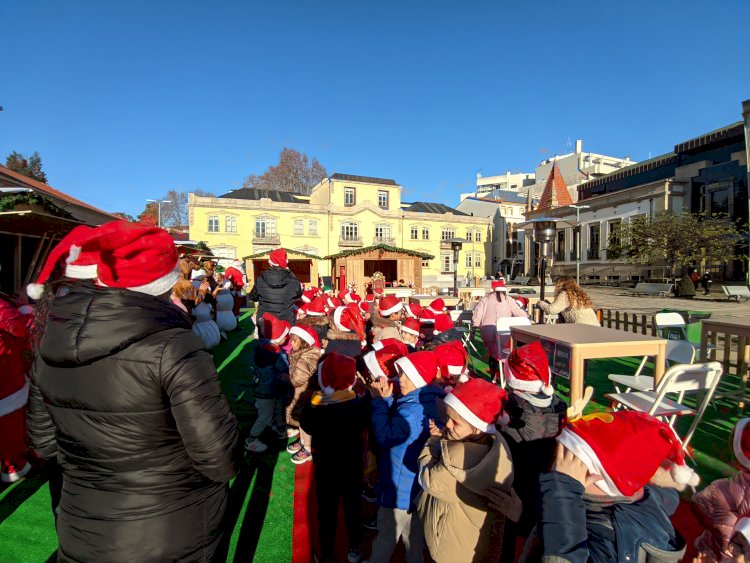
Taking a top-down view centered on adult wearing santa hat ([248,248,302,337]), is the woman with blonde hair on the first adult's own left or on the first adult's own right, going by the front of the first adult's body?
on the first adult's own right

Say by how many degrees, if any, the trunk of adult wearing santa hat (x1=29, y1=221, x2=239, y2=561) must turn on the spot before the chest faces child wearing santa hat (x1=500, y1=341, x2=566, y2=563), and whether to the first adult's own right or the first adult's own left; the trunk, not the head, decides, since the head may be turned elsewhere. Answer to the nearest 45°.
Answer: approximately 45° to the first adult's own right

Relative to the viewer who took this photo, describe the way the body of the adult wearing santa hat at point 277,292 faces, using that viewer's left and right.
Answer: facing away from the viewer

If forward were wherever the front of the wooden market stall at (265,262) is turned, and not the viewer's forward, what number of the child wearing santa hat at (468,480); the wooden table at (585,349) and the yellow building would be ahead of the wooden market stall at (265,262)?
2

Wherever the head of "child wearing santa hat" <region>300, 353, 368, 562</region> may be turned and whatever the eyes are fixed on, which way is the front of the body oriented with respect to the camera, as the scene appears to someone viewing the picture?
away from the camera

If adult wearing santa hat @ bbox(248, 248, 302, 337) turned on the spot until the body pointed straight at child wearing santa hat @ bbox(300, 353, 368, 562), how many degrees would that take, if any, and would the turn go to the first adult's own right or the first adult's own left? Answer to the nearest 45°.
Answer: approximately 180°

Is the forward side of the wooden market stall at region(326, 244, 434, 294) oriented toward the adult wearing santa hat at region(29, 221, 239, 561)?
yes

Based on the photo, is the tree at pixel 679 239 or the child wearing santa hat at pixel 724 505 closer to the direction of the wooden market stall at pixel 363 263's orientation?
the child wearing santa hat

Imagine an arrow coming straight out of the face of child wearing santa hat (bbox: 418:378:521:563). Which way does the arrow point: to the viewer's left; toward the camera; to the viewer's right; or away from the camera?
to the viewer's left

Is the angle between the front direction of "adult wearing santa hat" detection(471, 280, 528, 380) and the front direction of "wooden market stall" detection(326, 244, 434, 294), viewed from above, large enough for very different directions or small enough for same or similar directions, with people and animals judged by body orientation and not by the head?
very different directions

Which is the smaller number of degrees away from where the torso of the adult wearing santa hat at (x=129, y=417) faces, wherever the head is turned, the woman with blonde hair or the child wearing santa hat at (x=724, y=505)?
the woman with blonde hair

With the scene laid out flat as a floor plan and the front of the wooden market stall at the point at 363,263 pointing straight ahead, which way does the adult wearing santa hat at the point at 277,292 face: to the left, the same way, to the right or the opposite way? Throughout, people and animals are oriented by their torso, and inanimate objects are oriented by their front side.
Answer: the opposite way

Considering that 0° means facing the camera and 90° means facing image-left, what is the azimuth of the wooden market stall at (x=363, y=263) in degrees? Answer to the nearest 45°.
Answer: approximately 0°
